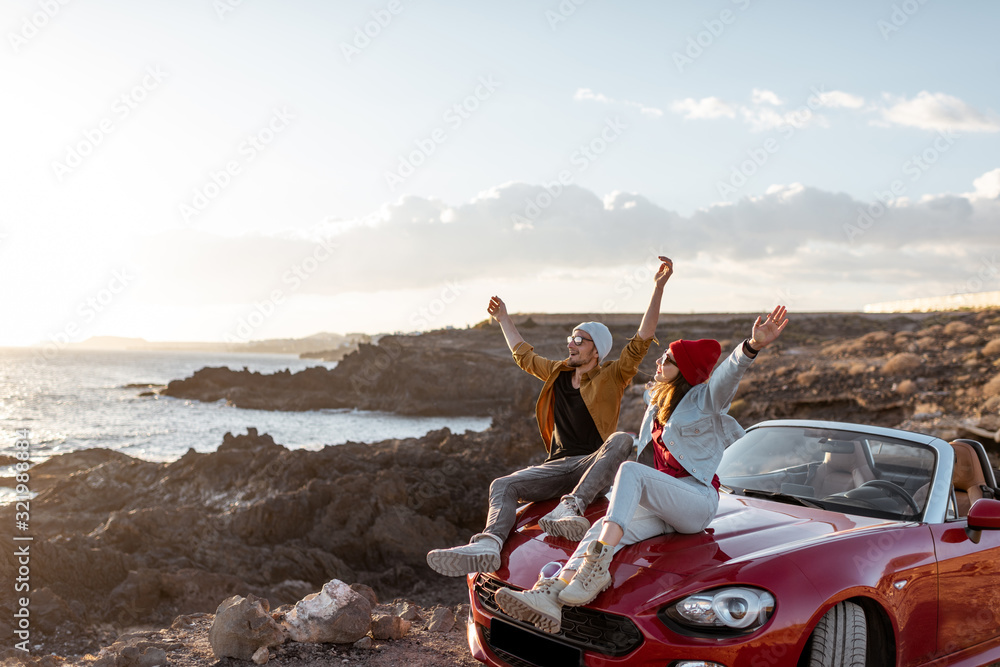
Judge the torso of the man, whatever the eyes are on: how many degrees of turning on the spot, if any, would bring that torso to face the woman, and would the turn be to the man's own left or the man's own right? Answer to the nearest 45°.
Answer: approximately 45° to the man's own left

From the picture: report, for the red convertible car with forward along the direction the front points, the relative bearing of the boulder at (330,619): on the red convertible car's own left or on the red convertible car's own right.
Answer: on the red convertible car's own right

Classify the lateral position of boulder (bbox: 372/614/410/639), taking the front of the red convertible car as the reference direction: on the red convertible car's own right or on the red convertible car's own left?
on the red convertible car's own right

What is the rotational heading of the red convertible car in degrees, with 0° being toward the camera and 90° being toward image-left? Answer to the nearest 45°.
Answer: approximately 45°

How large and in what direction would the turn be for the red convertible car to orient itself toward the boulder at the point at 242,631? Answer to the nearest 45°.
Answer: approximately 45° to its right

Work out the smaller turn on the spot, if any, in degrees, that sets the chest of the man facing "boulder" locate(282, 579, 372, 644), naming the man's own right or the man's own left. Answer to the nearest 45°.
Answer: approximately 45° to the man's own right
